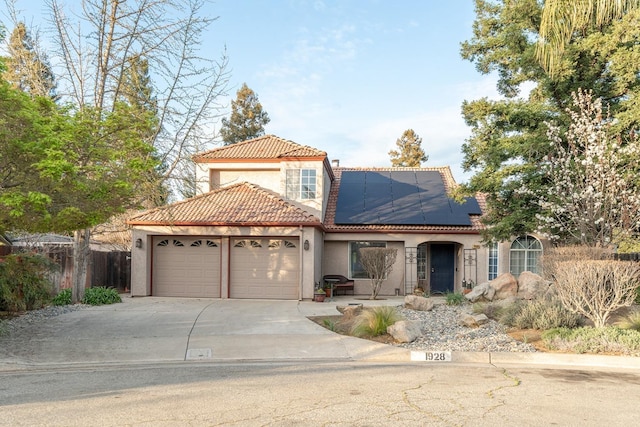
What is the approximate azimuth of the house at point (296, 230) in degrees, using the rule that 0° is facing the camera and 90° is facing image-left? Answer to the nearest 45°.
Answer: approximately 0°

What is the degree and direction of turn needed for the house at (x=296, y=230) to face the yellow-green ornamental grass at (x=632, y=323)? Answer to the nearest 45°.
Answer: approximately 45° to its left

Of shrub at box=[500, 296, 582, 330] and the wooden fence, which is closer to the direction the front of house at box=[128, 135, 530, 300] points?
the shrub

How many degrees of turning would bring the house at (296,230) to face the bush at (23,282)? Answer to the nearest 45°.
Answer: approximately 45° to its right
